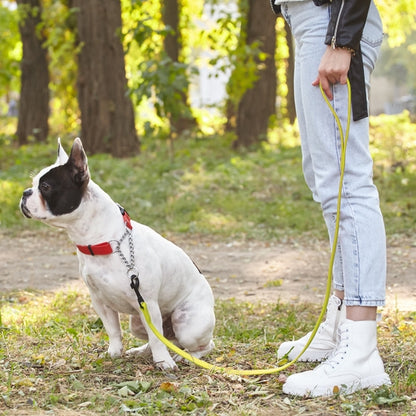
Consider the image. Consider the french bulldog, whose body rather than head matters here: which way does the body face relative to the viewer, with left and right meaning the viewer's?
facing the viewer and to the left of the viewer
